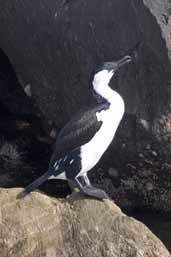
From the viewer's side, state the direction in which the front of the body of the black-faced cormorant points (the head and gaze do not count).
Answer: to the viewer's right
